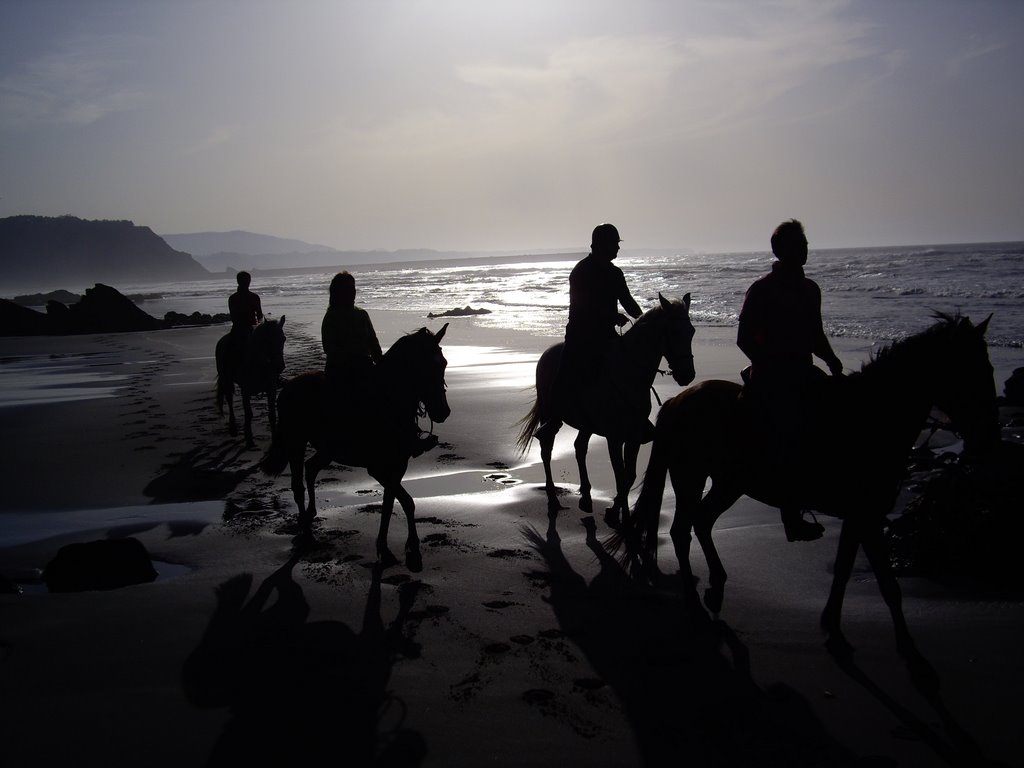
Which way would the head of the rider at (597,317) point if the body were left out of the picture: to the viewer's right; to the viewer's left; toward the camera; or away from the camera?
to the viewer's right

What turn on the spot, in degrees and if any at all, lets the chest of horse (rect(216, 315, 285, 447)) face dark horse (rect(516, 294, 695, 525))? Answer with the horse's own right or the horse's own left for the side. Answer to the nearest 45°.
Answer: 0° — it already faces it

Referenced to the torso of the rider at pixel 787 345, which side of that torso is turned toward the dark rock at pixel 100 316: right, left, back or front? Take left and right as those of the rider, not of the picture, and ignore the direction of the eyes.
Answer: back

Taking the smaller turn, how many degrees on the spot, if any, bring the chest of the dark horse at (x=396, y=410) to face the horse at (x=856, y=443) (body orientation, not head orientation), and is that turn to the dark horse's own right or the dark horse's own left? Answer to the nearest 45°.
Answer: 0° — it already faces it

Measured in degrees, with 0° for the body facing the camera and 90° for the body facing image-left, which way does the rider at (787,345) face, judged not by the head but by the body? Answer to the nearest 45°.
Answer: approximately 315°

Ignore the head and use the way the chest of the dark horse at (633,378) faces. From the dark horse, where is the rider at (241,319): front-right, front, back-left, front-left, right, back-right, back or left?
back

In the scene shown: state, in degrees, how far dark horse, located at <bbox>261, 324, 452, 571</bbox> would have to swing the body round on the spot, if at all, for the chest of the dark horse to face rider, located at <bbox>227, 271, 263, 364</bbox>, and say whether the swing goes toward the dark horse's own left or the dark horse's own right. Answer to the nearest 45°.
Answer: approximately 135° to the dark horse's own left

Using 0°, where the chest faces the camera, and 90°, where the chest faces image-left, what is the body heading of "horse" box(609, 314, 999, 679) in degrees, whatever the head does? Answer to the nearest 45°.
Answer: approximately 315°

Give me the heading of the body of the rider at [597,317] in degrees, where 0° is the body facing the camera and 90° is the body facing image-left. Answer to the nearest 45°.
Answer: approximately 315°
